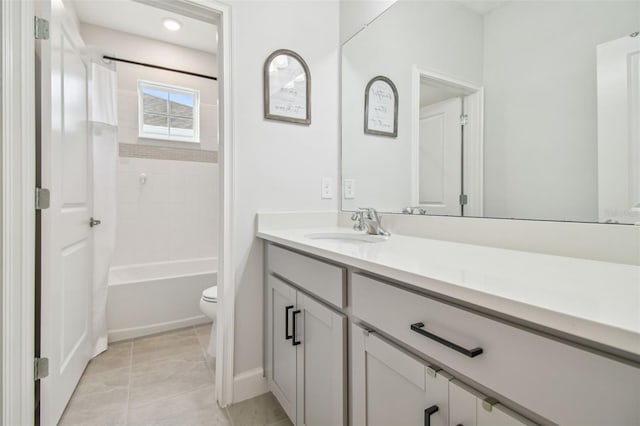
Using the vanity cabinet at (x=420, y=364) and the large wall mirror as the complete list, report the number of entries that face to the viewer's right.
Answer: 0

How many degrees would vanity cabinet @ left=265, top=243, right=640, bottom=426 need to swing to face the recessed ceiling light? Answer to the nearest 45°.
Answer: approximately 90° to its right

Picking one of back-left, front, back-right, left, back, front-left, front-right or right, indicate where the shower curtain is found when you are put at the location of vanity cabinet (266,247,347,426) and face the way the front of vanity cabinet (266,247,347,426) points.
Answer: right

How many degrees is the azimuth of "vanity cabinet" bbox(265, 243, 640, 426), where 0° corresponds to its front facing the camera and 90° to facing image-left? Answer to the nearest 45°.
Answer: approximately 45°

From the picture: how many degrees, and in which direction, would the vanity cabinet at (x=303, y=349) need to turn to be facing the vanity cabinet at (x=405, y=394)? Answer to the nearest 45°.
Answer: approximately 90° to its left

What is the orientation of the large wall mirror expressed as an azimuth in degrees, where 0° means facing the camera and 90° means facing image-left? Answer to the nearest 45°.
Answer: approximately 45°

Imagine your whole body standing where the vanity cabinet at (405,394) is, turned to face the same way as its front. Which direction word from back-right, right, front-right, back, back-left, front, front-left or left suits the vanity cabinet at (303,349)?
right

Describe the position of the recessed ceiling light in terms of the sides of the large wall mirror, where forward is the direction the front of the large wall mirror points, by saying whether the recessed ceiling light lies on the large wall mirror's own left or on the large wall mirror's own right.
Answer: on the large wall mirror's own right
